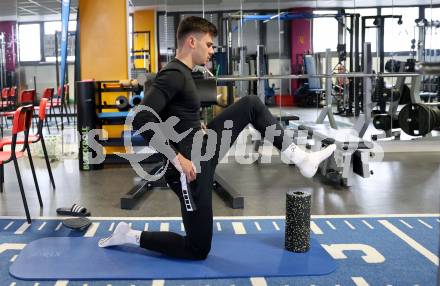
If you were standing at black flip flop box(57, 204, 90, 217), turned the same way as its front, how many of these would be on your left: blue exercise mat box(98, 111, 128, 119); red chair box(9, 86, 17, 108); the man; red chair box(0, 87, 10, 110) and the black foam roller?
3

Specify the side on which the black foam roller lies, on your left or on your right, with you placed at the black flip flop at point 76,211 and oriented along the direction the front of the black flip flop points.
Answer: on your right

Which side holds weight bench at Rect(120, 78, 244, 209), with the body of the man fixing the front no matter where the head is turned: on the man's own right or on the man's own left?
on the man's own left

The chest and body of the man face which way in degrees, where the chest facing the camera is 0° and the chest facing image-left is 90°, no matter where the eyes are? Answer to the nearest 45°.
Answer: approximately 270°

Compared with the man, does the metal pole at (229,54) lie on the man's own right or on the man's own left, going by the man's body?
on the man's own left

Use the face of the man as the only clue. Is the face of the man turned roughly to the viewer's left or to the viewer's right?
to the viewer's right

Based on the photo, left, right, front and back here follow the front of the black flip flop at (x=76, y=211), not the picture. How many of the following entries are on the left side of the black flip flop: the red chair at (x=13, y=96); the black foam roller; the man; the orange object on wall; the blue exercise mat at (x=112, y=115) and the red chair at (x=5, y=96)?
4
